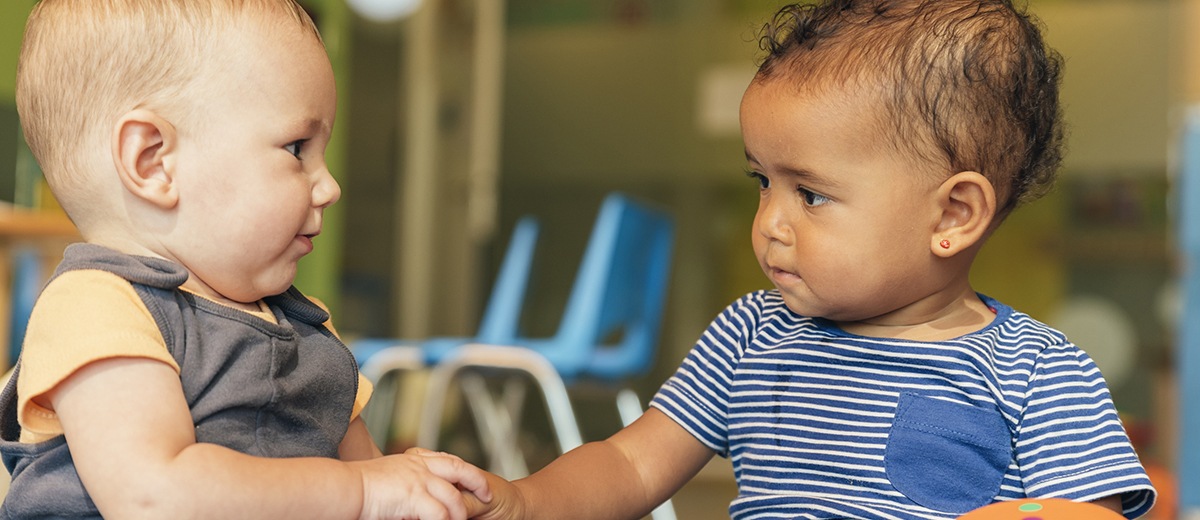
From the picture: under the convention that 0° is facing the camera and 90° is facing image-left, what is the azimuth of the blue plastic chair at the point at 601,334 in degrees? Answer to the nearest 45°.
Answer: approximately 135°

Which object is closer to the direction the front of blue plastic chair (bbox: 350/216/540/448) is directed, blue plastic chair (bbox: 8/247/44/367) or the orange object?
the blue plastic chair

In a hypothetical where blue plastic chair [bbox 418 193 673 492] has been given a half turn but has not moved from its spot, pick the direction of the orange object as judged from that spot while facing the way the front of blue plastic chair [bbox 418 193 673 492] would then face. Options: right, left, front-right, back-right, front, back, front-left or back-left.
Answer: front-right

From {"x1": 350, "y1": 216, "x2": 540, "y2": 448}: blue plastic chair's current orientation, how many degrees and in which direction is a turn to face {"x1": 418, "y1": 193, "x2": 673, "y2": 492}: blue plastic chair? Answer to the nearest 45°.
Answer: approximately 135° to its left

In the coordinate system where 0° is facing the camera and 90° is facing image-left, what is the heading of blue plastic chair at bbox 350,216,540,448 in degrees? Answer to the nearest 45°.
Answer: approximately 90°

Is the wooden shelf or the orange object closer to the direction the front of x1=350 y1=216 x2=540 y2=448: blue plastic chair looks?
the wooden shelf

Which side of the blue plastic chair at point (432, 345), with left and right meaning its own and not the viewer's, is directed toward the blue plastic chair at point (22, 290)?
front

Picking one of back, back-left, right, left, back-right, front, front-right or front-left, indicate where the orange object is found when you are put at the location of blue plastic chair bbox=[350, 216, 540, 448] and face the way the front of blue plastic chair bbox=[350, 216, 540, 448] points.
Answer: left

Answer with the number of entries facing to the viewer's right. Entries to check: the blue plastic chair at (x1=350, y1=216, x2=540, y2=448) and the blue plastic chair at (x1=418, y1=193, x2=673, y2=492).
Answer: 0
